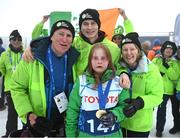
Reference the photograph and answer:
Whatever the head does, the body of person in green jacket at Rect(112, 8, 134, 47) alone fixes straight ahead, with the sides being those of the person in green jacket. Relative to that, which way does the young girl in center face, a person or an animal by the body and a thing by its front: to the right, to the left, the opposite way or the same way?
the same way

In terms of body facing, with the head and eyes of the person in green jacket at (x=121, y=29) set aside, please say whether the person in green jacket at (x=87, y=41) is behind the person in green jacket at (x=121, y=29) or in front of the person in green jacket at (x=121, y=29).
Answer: in front

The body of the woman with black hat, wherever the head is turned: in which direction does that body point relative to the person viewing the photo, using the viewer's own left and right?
facing the viewer and to the left of the viewer

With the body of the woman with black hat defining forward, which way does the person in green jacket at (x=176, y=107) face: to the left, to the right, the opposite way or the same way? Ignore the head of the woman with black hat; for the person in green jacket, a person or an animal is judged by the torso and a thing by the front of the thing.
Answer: the same way

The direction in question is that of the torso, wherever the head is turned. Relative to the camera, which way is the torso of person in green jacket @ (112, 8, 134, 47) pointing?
toward the camera

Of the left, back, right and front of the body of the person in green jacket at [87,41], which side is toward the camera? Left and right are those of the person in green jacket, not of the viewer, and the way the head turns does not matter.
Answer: front

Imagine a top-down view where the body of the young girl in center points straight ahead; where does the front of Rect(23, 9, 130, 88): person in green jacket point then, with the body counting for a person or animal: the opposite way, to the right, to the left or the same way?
the same way

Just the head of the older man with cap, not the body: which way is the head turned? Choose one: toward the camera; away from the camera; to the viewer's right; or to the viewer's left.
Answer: toward the camera

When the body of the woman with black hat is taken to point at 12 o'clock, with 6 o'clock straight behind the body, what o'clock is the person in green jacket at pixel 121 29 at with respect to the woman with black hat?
The person in green jacket is roughly at 4 o'clock from the woman with black hat.
